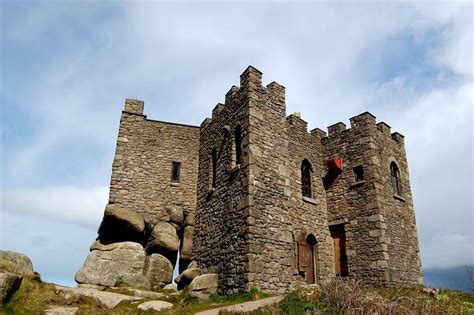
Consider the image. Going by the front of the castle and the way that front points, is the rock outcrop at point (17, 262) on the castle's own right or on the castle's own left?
on the castle's own right

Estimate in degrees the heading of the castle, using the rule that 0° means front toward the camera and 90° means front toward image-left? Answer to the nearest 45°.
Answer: approximately 315°

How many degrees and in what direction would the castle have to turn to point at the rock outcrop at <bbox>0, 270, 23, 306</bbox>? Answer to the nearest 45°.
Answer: approximately 90° to its right
